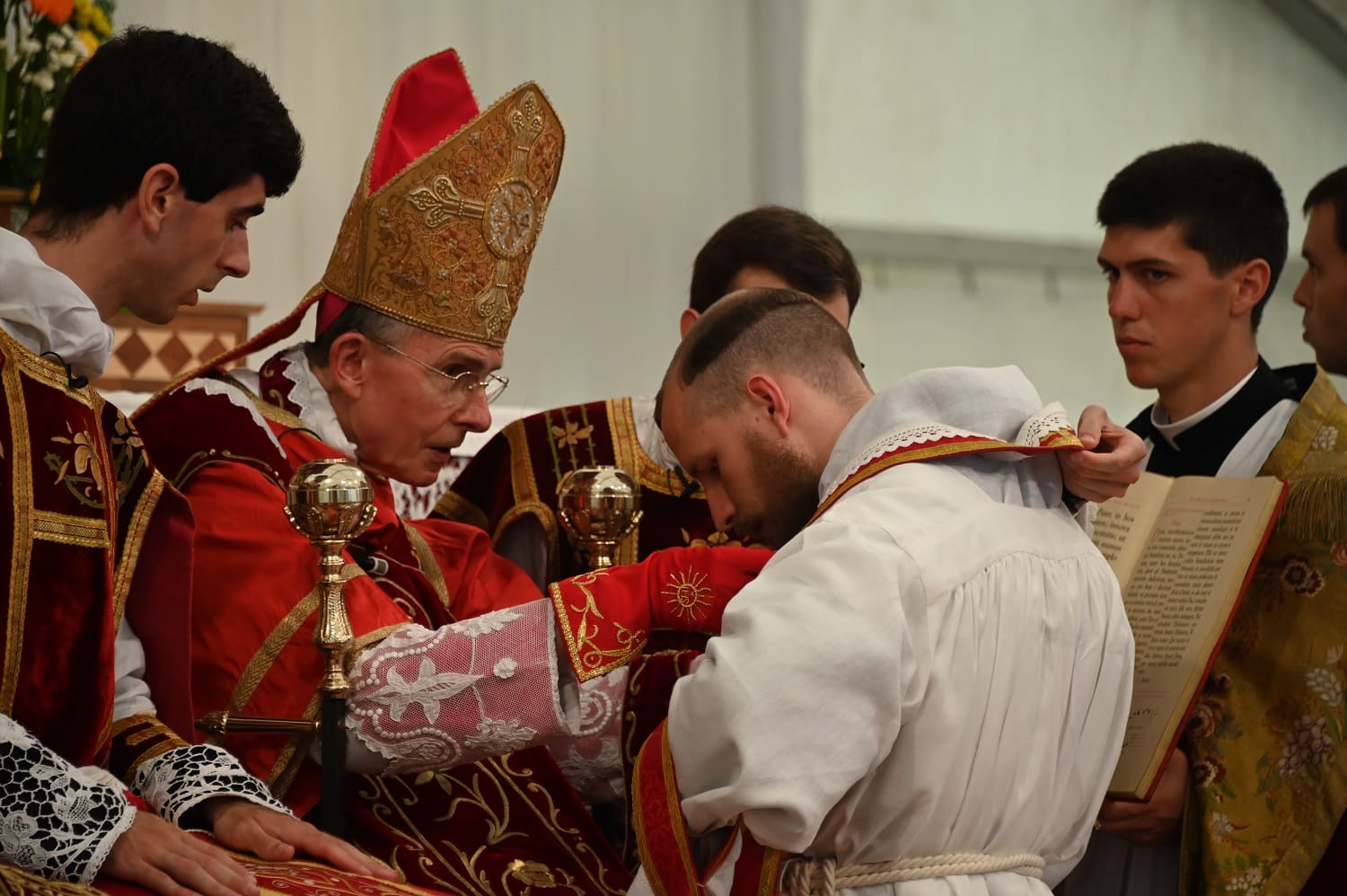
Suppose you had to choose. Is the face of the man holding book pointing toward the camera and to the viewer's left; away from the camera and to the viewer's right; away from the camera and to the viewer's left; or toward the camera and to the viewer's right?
toward the camera and to the viewer's left

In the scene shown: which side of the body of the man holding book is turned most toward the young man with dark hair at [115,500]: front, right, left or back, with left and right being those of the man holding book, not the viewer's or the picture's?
front

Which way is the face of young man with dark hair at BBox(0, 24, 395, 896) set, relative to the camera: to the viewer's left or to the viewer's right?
to the viewer's right

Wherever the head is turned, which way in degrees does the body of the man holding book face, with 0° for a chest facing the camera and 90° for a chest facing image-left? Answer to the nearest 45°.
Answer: approximately 45°

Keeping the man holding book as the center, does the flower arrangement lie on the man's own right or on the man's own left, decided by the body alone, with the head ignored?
on the man's own right

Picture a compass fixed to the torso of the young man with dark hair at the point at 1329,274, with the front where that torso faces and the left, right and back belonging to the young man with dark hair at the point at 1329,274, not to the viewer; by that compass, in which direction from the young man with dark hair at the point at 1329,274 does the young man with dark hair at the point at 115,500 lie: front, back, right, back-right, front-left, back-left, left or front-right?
front-left

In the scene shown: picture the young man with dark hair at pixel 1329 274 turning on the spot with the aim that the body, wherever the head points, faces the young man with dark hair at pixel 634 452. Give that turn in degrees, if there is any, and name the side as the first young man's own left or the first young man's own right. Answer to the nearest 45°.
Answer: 0° — they already face them

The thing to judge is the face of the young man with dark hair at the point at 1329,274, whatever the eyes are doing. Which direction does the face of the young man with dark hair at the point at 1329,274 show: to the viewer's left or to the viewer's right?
to the viewer's left

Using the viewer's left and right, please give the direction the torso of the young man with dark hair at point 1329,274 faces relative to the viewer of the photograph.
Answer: facing to the left of the viewer

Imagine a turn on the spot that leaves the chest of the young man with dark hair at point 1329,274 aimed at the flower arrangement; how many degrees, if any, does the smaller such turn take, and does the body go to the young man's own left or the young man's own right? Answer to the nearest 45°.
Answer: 0° — they already face it
